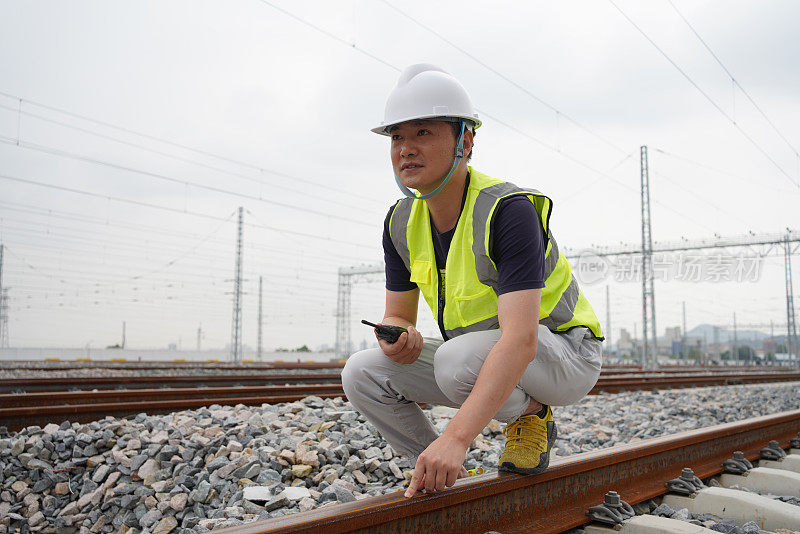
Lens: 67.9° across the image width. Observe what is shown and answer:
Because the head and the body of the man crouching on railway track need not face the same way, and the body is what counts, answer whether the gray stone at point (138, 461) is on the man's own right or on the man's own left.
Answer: on the man's own right

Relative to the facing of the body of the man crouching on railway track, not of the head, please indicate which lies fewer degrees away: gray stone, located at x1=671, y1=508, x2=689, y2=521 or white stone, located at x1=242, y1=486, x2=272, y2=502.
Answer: the white stone

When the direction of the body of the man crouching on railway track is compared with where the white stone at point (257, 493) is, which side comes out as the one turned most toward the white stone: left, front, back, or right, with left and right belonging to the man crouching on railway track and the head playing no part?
right

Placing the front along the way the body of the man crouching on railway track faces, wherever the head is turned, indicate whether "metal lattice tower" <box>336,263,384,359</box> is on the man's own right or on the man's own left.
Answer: on the man's own right

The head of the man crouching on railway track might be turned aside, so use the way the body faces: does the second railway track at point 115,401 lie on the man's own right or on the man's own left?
on the man's own right

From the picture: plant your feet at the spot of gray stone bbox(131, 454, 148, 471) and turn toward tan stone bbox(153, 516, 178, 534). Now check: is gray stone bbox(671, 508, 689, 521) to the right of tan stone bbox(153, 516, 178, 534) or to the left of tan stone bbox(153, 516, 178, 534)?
left

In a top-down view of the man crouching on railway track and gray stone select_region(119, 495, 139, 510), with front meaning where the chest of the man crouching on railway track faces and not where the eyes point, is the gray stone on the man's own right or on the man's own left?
on the man's own right

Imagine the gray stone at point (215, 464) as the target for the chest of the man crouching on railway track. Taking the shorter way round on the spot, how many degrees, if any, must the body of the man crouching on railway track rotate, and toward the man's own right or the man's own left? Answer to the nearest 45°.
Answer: approximately 90° to the man's own right

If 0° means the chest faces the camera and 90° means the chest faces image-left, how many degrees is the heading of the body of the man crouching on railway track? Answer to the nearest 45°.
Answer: approximately 45°

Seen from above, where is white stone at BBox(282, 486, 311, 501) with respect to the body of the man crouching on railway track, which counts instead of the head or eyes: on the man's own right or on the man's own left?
on the man's own right

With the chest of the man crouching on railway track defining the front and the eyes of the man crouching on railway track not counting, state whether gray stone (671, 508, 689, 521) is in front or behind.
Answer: behind

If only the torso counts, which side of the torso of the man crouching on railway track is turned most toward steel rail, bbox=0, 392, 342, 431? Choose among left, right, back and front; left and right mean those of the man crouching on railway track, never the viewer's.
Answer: right
